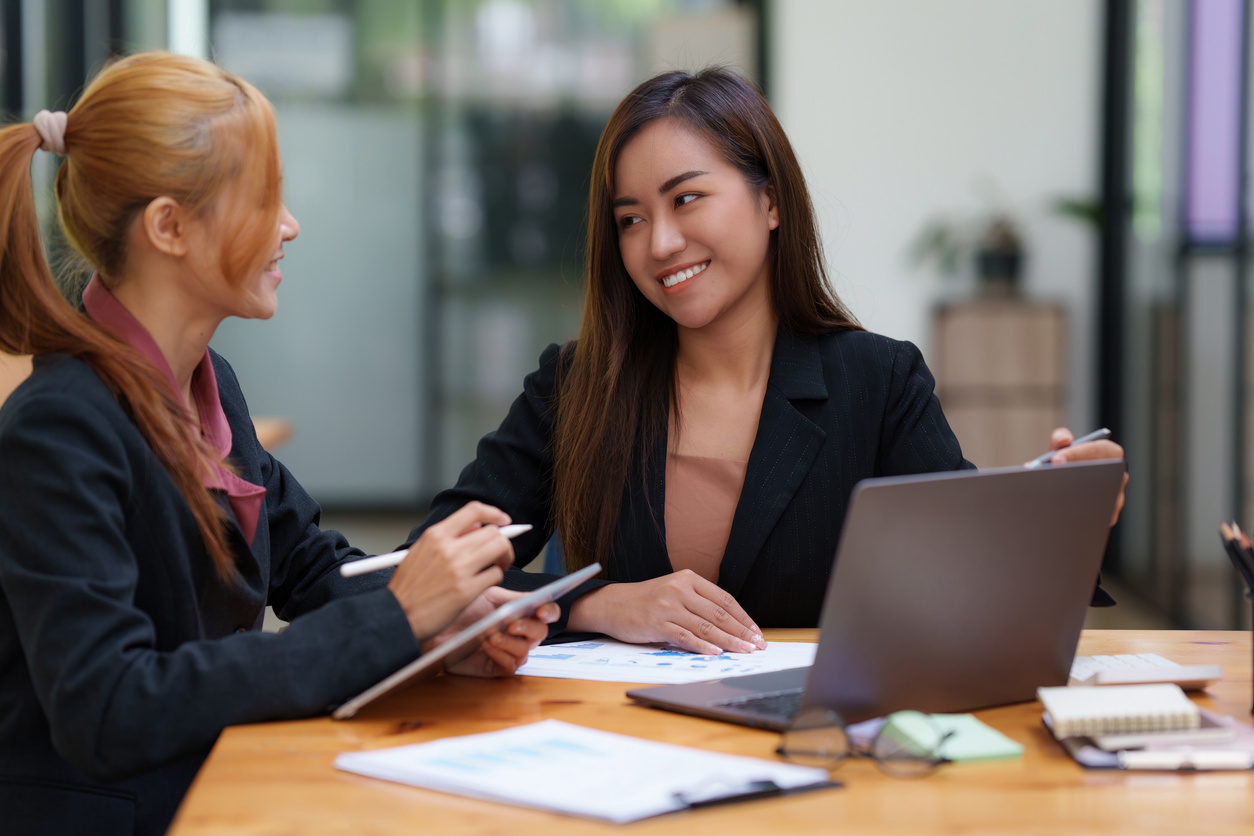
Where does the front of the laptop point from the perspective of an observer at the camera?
facing away from the viewer and to the left of the viewer

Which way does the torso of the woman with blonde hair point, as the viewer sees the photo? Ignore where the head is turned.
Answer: to the viewer's right

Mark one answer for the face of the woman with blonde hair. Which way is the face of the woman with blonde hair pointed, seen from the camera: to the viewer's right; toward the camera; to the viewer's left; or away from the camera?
to the viewer's right

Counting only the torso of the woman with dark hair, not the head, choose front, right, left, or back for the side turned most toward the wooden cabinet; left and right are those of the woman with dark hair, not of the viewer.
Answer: back

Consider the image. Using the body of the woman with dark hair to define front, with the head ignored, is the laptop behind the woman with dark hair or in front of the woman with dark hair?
in front

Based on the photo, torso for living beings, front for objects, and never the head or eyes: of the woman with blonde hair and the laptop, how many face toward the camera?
0

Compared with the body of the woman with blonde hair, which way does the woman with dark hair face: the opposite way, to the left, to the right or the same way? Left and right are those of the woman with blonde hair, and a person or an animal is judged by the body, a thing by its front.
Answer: to the right

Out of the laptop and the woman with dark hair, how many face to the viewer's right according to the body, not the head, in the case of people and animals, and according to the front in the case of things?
0

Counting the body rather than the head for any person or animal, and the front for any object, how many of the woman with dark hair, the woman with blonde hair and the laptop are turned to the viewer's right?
1
